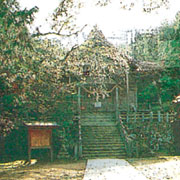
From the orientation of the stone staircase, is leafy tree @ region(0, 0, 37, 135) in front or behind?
in front

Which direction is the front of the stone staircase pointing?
toward the camera

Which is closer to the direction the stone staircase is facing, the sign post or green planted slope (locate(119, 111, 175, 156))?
the sign post

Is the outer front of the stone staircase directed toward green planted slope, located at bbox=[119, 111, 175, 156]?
no

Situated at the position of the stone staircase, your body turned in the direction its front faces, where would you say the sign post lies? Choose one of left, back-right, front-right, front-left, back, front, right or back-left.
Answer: front-right
